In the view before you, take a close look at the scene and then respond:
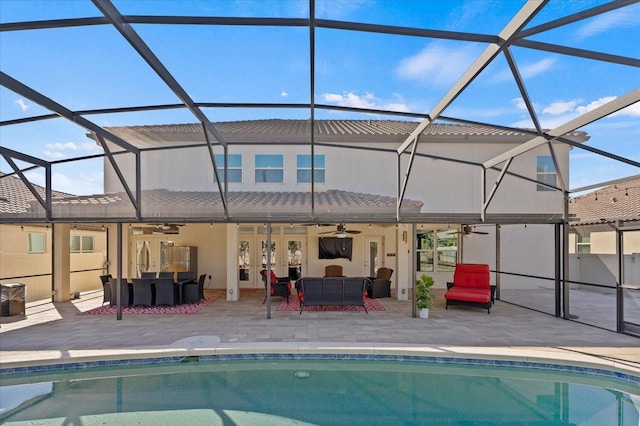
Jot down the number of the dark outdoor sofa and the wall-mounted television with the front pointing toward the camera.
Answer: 1

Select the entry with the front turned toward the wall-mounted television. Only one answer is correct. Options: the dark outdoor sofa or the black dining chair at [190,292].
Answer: the dark outdoor sofa

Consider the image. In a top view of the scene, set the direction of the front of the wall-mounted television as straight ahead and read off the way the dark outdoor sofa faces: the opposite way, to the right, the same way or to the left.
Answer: the opposite way

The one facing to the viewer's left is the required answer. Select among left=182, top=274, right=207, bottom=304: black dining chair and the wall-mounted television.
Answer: the black dining chair

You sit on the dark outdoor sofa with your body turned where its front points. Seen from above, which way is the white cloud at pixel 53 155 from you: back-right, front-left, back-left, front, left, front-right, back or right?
left

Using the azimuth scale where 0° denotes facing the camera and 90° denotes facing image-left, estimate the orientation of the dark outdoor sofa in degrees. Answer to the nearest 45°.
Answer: approximately 180°

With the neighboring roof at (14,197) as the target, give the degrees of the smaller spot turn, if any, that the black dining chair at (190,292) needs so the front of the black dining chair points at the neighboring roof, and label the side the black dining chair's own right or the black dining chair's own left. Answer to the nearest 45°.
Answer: approximately 45° to the black dining chair's own right

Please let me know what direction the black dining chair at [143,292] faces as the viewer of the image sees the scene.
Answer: facing away from the viewer

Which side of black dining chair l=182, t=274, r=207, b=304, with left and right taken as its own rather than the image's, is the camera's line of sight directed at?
left

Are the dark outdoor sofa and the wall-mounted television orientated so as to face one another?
yes

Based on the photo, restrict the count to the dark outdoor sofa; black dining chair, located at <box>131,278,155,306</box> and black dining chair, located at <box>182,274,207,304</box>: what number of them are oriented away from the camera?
2

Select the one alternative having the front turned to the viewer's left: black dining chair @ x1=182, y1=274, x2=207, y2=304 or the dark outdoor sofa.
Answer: the black dining chair

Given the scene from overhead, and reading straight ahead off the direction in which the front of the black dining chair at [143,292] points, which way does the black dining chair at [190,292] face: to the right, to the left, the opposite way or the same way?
to the left
